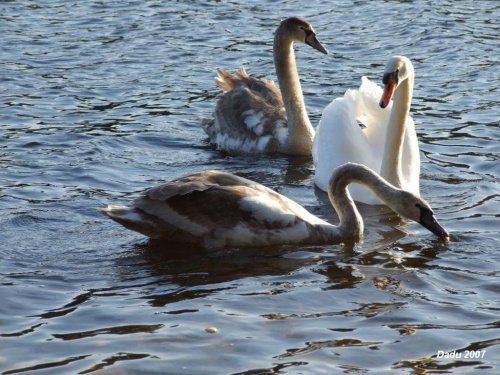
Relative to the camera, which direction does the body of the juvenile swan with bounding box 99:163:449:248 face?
to the viewer's right

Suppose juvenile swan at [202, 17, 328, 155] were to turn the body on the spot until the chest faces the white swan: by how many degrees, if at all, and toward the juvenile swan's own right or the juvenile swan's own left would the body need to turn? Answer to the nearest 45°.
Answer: approximately 45° to the juvenile swan's own right

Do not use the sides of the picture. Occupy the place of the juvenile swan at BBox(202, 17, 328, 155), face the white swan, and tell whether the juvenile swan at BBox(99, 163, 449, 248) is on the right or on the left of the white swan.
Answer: right

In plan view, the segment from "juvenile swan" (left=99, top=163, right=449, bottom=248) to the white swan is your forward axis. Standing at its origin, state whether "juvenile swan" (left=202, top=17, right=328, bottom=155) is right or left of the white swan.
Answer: left

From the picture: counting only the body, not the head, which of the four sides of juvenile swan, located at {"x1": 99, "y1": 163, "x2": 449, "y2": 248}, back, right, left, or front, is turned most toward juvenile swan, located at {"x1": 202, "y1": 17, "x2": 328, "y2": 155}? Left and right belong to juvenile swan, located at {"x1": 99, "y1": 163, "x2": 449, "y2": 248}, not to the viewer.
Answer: left

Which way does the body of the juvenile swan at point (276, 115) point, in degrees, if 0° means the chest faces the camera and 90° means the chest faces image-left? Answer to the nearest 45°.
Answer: approximately 270°

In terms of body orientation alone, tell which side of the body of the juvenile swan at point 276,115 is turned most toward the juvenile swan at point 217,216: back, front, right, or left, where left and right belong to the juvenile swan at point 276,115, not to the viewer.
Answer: right

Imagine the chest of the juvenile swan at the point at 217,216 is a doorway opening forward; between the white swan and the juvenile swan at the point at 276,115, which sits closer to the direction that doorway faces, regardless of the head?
the white swan

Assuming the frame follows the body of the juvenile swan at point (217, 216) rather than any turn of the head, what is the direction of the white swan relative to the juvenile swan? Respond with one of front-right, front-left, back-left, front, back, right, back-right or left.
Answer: front-left

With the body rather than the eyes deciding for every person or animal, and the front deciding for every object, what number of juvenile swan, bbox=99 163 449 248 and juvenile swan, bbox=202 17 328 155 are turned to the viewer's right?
2
